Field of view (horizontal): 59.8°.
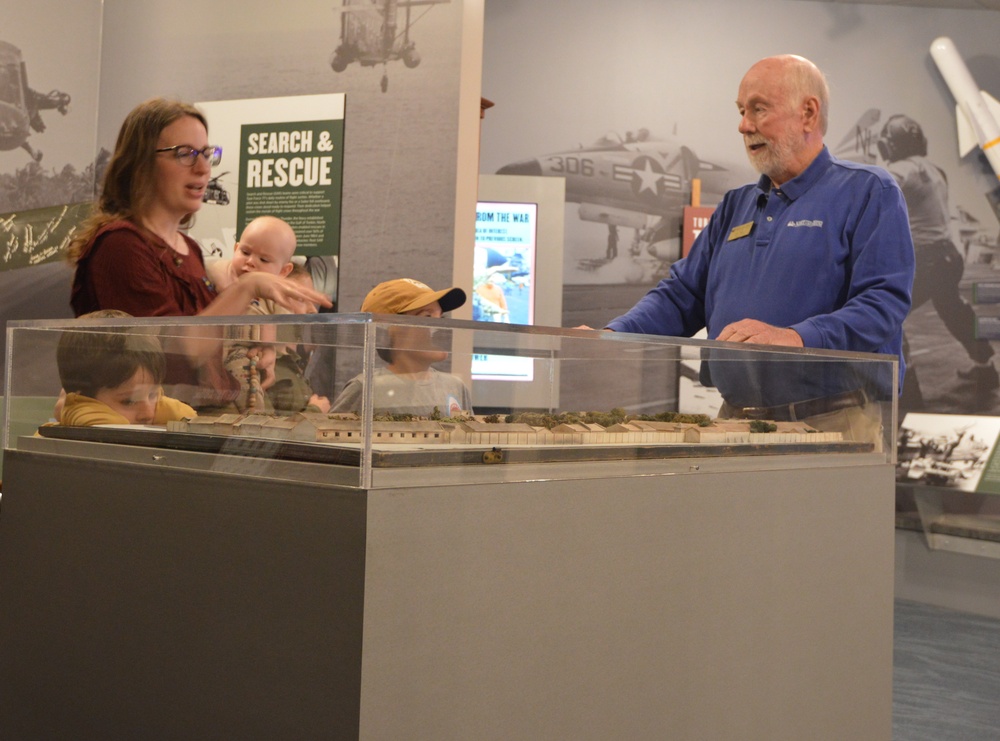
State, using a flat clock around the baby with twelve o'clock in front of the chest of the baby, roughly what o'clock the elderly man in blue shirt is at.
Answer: The elderly man in blue shirt is roughly at 9 o'clock from the baby.

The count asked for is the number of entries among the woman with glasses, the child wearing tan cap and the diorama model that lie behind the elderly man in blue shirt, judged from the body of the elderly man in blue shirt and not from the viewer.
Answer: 0

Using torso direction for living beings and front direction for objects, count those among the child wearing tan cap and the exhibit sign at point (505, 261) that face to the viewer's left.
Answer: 0

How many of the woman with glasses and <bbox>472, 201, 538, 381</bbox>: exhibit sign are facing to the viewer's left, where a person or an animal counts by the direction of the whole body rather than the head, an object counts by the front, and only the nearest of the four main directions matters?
0

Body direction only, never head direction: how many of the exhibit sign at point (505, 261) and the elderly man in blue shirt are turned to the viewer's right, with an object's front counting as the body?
0

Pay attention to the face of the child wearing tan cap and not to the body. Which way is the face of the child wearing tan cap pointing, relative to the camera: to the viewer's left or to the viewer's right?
to the viewer's right

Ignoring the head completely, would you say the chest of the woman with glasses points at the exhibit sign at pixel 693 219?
no

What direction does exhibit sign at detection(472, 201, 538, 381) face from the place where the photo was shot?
facing the viewer

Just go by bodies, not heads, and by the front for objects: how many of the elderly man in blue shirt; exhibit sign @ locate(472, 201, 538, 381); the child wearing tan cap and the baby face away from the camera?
0

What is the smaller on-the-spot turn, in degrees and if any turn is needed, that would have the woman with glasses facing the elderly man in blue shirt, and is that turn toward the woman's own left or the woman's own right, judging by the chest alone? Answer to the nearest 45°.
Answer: approximately 45° to the woman's own left

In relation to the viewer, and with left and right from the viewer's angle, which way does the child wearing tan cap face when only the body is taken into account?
facing the viewer and to the right of the viewer

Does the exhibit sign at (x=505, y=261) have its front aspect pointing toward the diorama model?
yes
